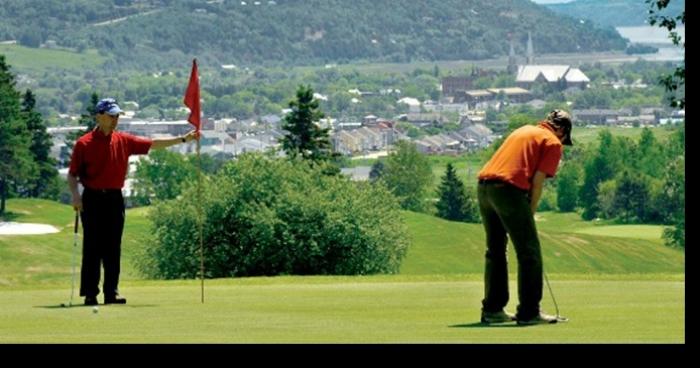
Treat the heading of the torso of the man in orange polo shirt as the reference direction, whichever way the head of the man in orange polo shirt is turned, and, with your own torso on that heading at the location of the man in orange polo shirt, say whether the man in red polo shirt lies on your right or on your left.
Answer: on your left

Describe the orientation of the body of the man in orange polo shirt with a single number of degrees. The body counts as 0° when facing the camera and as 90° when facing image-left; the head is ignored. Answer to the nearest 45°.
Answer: approximately 225°
